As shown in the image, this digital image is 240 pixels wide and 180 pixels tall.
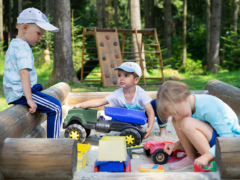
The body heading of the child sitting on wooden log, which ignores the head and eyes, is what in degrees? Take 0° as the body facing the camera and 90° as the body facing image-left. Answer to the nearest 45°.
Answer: approximately 270°

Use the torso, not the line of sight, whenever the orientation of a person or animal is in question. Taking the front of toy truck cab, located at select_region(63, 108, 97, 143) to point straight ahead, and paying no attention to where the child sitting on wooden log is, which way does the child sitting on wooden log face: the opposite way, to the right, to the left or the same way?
the opposite way

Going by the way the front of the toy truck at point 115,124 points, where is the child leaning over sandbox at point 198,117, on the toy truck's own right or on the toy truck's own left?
on the toy truck's own left

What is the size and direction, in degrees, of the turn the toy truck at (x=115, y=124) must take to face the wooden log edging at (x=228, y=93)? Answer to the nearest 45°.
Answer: approximately 135° to its right

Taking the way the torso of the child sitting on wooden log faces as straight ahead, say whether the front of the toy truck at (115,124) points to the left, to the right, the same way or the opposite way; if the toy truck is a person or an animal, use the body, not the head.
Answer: the opposite way

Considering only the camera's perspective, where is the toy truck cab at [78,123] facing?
facing to the left of the viewer

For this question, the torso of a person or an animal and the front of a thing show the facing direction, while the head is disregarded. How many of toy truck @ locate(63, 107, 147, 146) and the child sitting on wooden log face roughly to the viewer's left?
1

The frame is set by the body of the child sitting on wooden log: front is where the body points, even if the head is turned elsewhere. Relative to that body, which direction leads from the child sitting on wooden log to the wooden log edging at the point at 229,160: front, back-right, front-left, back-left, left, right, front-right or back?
front-right

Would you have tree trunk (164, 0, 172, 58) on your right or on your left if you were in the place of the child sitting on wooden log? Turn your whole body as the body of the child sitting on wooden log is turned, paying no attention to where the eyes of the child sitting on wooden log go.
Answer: on your left
